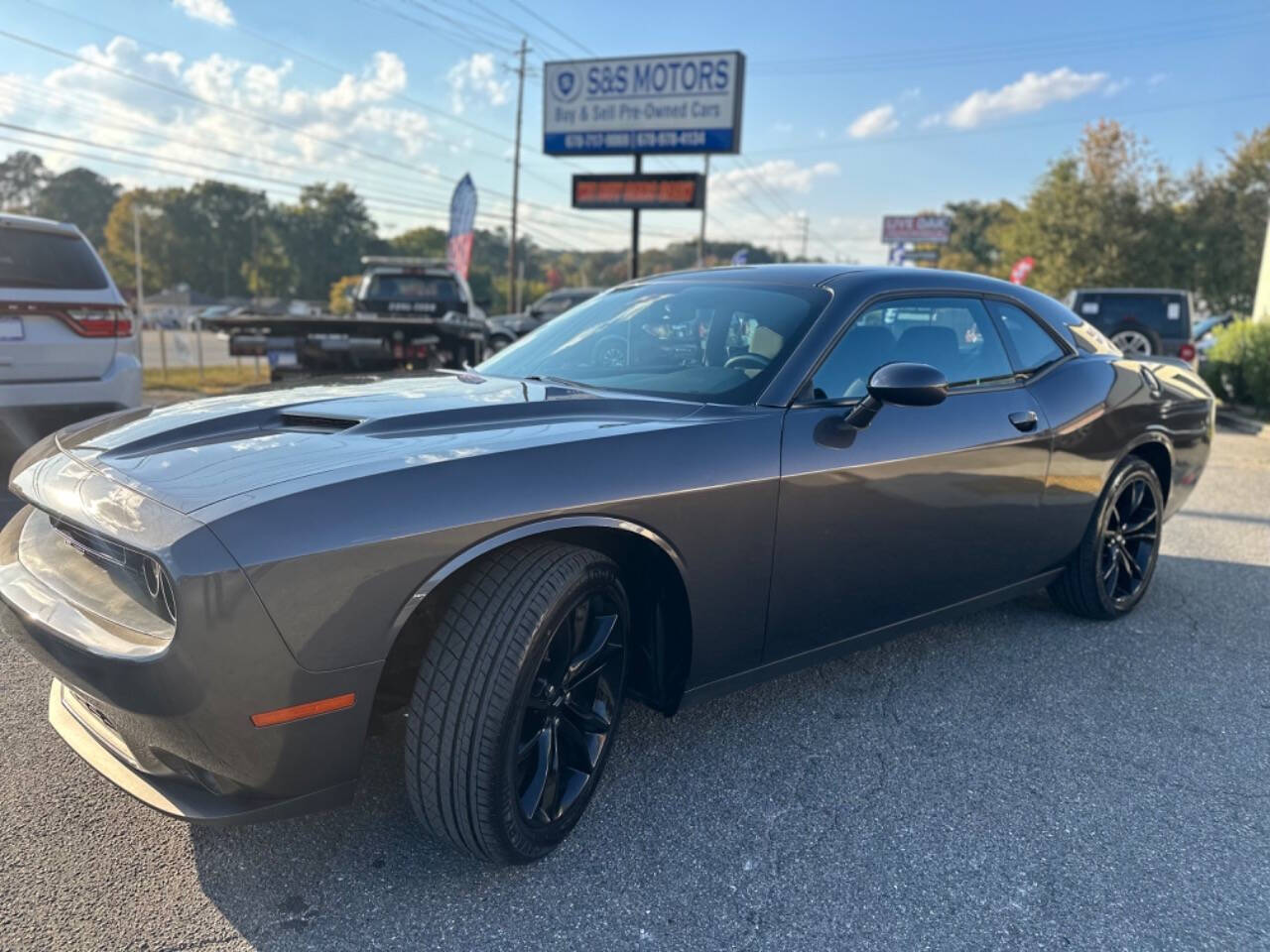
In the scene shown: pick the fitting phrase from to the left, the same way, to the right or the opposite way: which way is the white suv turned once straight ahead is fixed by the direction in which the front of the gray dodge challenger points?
to the right

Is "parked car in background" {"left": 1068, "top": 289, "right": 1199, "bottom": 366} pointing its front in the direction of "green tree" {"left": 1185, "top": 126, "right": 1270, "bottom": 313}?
yes

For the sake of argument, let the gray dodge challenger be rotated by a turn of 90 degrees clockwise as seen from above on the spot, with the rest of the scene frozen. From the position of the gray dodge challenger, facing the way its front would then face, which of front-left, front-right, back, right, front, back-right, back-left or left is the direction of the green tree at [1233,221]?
right

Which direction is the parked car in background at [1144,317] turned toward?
away from the camera

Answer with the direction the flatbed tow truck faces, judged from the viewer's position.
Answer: facing away from the viewer and to the right of the viewer

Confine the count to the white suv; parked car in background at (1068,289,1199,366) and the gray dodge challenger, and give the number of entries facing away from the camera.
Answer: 2

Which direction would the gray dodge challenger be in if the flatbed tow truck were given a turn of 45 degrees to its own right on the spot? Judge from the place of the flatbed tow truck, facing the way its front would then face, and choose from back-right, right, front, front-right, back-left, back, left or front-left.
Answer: right

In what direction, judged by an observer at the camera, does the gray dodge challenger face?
facing the viewer and to the left of the viewer

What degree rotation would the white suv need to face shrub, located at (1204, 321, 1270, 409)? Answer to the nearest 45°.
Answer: approximately 90° to its right

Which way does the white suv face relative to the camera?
away from the camera

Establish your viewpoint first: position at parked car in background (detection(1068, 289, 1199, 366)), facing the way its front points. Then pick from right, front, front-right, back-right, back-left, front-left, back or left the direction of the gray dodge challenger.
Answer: back

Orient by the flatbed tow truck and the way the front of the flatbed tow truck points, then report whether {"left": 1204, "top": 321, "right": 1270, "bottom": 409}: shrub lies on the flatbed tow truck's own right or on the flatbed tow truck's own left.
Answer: on the flatbed tow truck's own right

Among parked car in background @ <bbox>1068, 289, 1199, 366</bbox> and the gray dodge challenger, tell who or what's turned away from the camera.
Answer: the parked car in background
